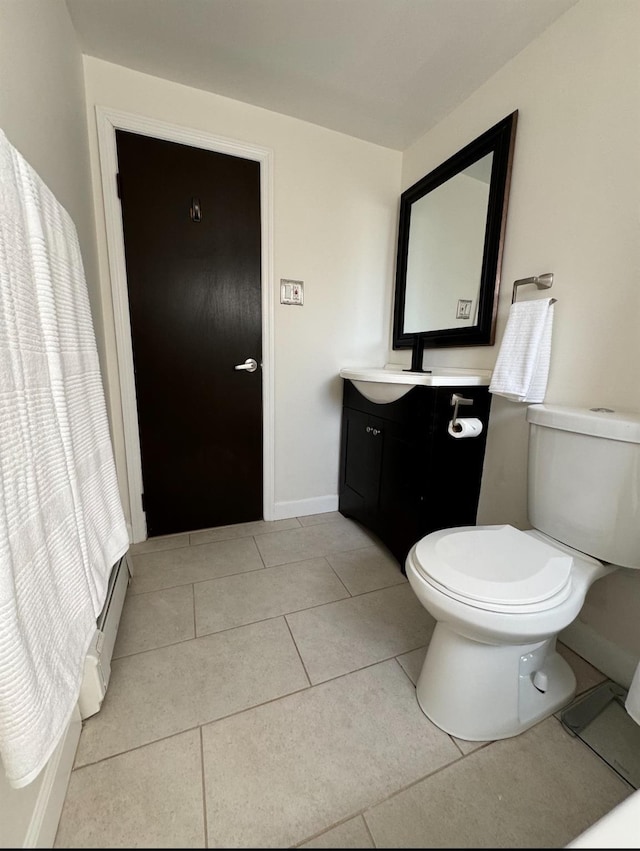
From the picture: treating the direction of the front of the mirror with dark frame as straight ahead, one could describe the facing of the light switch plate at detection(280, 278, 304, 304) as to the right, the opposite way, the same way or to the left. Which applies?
to the left

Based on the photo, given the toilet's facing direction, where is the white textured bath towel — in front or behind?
in front

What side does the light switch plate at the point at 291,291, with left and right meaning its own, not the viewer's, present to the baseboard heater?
front

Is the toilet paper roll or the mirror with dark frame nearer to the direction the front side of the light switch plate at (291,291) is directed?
the toilet paper roll

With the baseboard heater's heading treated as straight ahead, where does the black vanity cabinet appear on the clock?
The black vanity cabinet is roughly at 12 o'clock from the baseboard heater.

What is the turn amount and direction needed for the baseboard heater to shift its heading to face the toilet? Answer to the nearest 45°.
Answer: approximately 45° to its right

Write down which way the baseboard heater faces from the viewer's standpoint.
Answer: facing to the right of the viewer

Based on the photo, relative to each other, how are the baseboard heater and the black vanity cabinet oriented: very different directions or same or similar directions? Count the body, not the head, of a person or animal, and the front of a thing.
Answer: very different directions

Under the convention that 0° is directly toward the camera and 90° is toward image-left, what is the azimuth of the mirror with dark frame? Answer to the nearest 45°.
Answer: approximately 45°

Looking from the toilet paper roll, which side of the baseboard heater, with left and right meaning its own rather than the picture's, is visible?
front

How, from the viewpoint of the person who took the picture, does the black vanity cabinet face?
facing the viewer and to the left of the viewer
